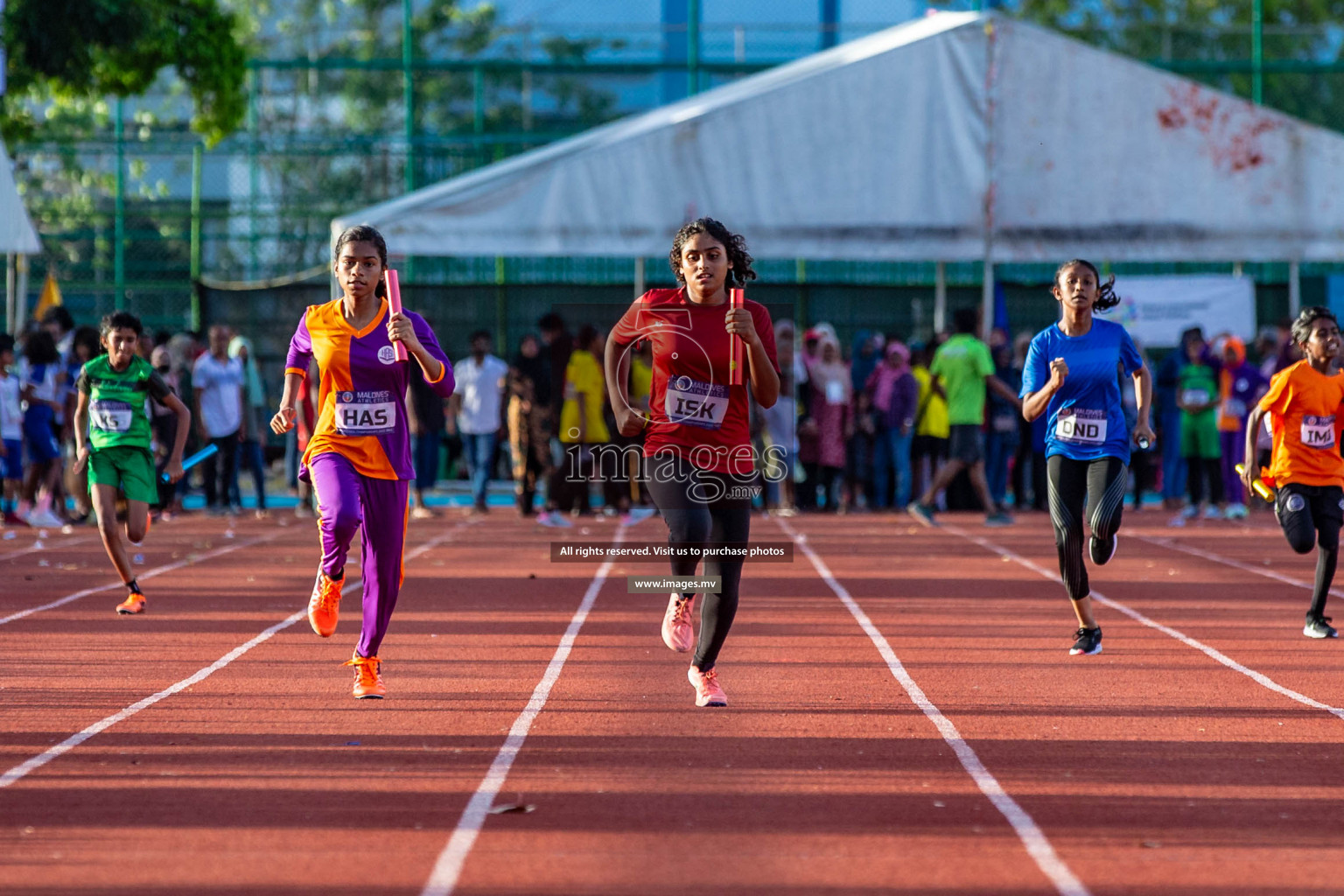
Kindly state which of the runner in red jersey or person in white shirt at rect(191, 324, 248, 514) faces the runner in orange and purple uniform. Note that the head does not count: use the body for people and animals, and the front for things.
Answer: the person in white shirt

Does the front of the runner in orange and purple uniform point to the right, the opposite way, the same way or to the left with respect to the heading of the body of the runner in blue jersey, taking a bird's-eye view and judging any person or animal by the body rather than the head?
the same way

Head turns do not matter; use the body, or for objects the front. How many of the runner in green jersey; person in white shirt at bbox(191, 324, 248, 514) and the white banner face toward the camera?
3

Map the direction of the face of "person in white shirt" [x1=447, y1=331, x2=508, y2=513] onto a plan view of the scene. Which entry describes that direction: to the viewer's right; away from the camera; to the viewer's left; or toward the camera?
toward the camera

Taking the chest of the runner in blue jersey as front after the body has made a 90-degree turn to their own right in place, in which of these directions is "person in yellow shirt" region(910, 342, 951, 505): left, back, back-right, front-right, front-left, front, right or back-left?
right

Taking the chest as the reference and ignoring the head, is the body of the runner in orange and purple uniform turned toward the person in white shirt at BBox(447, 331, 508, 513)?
no

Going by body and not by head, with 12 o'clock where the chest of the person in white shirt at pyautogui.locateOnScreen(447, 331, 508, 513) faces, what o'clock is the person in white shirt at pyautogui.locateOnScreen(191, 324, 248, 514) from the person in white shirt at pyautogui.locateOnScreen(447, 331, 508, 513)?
the person in white shirt at pyautogui.locateOnScreen(191, 324, 248, 514) is roughly at 3 o'clock from the person in white shirt at pyautogui.locateOnScreen(447, 331, 508, 513).

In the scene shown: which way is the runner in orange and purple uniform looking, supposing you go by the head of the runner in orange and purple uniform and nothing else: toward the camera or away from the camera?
toward the camera

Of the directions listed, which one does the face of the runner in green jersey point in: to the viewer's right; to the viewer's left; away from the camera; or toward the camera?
toward the camera

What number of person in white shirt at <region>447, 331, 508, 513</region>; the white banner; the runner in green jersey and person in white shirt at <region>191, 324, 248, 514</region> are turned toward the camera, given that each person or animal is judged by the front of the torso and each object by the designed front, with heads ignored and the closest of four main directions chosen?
4

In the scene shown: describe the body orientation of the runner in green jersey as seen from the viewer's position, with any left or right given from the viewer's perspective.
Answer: facing the viewer

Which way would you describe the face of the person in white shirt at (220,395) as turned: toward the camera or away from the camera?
toward the camera

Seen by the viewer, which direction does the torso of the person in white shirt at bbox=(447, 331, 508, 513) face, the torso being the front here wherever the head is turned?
toward the camera

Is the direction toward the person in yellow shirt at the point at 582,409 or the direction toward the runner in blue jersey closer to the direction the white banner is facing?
the runner in blue jersey

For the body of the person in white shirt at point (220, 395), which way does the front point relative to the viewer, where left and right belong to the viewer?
facing the viewer

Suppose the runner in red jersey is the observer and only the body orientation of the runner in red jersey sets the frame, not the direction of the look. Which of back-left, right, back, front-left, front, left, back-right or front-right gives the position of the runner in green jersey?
back-right

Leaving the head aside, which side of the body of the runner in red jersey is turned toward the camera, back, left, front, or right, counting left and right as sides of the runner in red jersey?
front
